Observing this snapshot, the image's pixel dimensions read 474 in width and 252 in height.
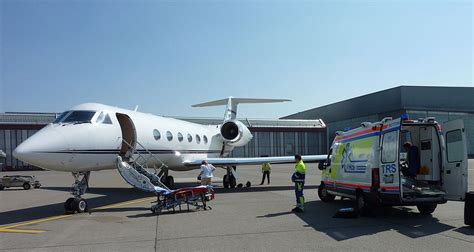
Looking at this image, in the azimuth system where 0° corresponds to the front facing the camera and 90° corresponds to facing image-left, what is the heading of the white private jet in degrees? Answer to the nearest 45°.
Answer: approximately 45°

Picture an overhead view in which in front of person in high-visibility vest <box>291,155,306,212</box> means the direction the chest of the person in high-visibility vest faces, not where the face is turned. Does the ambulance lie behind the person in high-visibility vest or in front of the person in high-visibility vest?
behind

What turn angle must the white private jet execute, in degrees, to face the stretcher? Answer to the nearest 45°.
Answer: approximately 90° to its left

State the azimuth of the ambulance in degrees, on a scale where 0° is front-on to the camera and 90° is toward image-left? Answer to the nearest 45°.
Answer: approximately 135°

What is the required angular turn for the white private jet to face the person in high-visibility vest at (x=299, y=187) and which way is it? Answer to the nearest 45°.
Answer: approximately 90° to its left
